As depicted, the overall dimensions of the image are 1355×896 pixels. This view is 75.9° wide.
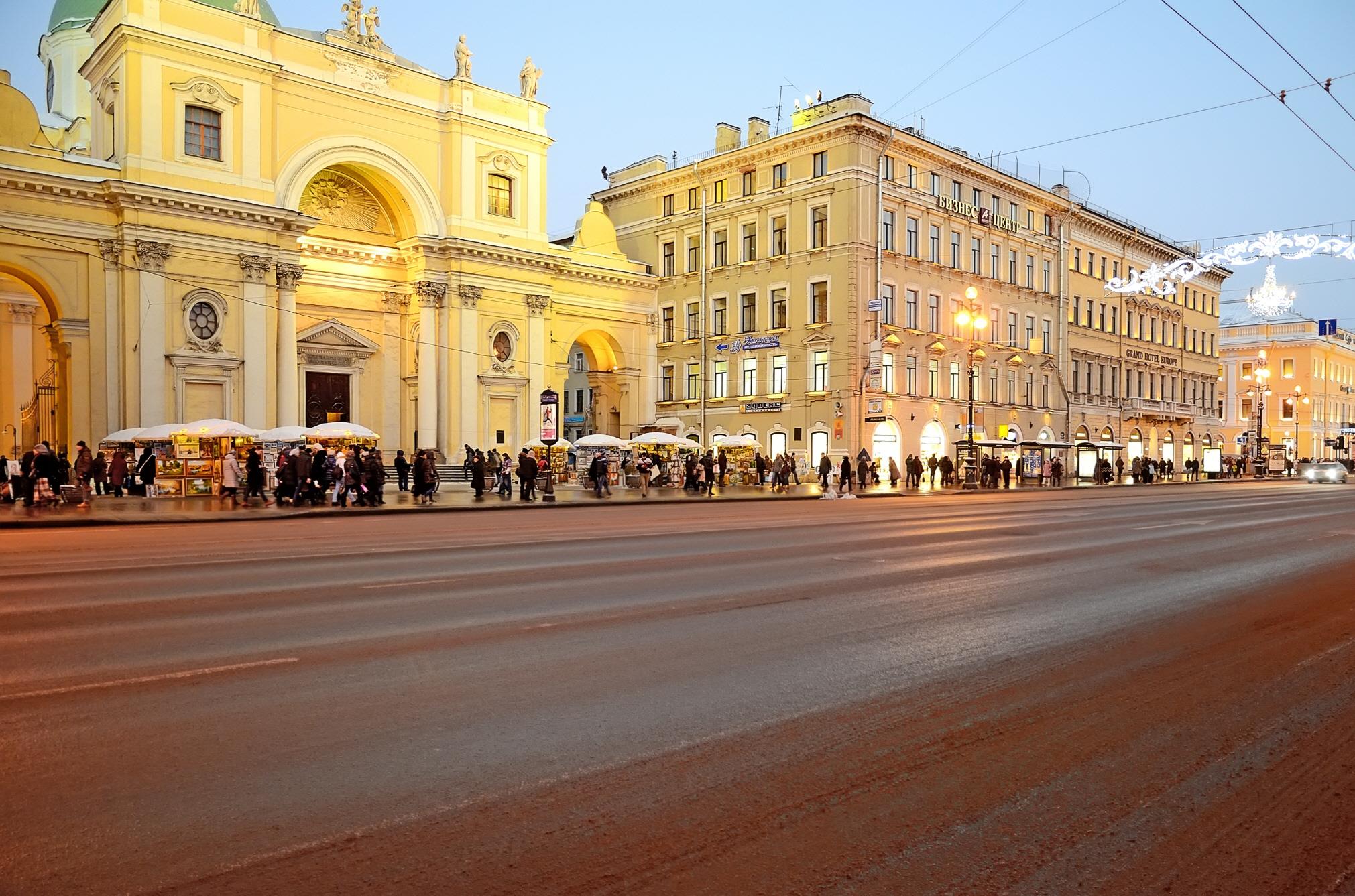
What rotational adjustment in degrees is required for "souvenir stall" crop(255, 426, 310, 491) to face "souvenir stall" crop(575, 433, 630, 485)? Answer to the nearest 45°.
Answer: approximately 90° to its left

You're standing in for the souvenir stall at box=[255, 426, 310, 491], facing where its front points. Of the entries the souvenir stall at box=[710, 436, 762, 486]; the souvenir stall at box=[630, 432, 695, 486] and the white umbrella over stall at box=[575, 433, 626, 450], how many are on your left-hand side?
3

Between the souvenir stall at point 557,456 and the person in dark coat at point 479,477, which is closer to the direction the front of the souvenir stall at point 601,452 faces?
the person in dark coat

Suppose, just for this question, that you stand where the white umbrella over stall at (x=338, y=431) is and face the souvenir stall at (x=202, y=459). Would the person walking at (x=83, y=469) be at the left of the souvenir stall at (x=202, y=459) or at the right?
left

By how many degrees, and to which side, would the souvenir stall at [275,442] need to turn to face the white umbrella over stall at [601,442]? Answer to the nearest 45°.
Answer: approximately 90° to its left

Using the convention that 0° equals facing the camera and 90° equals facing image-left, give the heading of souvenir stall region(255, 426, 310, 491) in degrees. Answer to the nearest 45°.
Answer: approximately 0°
